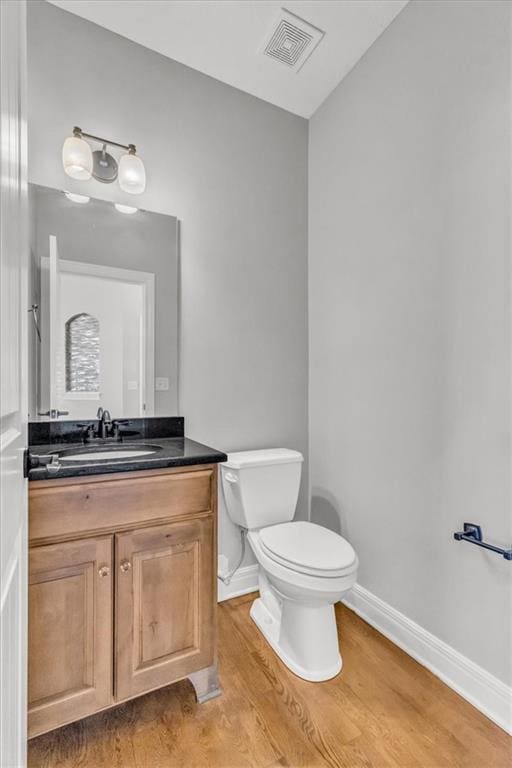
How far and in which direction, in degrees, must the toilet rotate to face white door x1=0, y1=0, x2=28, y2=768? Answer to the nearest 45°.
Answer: approximately 90° to its right

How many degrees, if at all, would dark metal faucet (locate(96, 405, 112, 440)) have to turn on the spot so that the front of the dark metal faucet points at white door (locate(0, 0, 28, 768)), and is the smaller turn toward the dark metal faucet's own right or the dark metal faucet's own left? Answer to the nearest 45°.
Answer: approximately 45° to the dark metal faucet's own right

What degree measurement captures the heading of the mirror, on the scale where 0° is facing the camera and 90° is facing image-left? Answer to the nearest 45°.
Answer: approximately 315°

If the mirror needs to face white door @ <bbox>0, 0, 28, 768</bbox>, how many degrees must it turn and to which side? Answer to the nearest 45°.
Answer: approximately 45° to its right

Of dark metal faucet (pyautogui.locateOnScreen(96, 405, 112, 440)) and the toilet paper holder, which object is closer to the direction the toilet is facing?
the toilet paper holder

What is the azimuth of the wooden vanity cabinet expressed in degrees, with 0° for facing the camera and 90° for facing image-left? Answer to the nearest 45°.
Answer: approximately 315°

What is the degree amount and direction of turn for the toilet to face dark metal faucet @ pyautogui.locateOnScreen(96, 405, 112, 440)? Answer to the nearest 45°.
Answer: approximately 135° to its right
